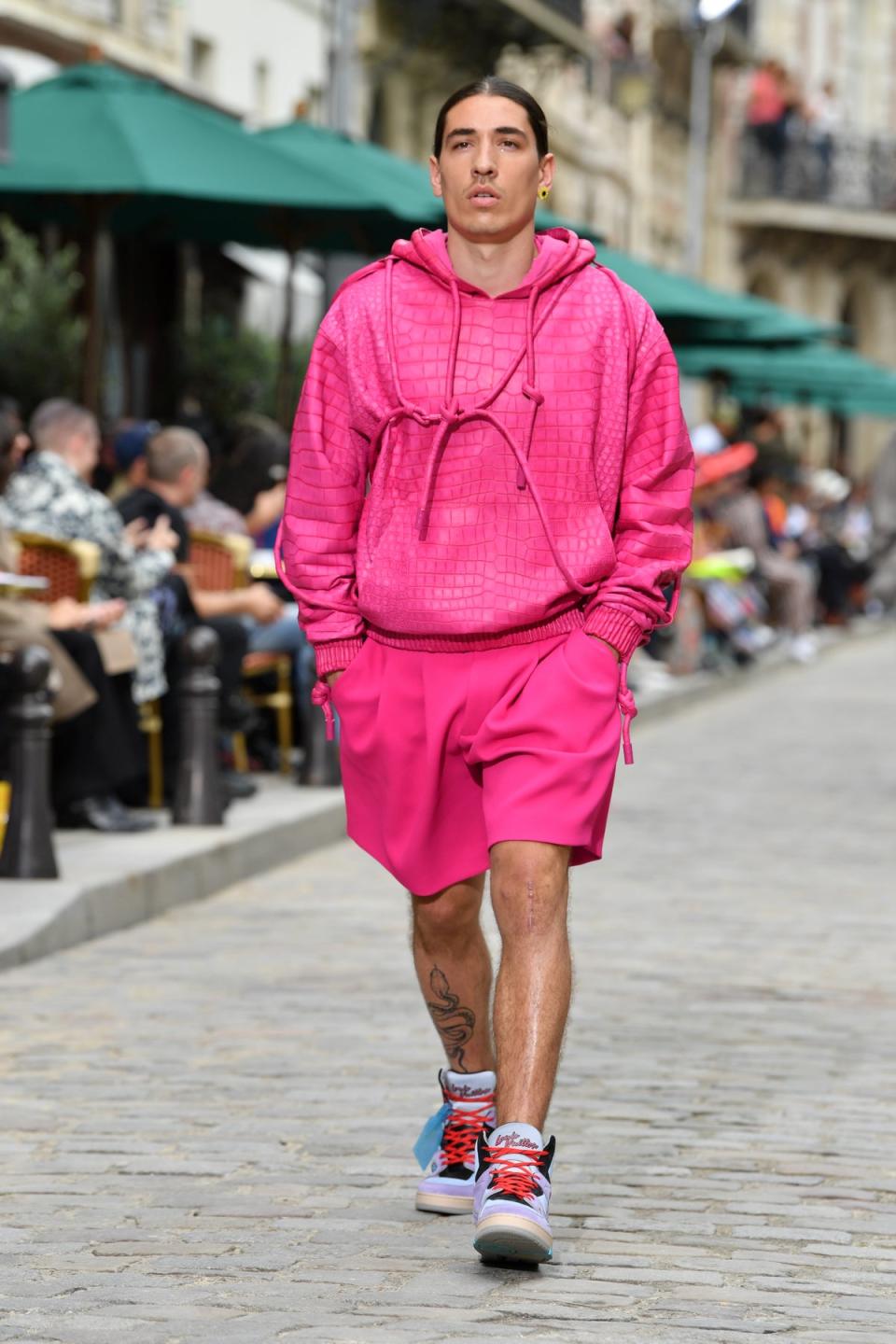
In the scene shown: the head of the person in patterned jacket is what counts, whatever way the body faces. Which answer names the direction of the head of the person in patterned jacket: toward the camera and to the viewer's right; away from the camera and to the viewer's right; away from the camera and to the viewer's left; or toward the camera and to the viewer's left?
away from the camera and to the viewer's right

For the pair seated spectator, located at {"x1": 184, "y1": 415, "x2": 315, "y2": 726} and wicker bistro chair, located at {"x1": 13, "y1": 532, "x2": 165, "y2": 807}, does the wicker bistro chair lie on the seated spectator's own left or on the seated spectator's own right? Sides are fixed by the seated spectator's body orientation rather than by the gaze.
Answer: on the seated spectator's own right

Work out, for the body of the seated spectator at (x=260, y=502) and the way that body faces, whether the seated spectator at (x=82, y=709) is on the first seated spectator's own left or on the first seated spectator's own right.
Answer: on the first seated spectator's own right

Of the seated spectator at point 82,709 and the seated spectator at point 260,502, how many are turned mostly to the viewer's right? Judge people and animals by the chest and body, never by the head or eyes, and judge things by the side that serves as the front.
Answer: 2

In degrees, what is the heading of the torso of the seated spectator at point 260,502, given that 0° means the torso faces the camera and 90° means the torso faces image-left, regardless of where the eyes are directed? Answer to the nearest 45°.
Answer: approximately 270°

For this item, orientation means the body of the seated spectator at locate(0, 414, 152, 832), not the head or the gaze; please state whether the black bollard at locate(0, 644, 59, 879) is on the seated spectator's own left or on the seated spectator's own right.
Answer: on the seated spectator's own right

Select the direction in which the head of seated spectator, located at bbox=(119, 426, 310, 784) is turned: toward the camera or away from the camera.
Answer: away from the camera

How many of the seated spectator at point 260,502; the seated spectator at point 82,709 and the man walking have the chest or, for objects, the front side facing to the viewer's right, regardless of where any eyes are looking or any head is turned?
2

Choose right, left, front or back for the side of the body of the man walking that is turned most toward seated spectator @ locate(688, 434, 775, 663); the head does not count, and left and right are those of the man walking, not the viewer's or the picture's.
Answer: back

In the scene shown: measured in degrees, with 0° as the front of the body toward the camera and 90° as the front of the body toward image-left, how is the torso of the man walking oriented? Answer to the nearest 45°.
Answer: approximately 0°

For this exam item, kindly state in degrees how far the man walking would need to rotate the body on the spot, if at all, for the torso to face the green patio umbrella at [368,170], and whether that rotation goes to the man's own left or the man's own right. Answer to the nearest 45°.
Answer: approximately 180°

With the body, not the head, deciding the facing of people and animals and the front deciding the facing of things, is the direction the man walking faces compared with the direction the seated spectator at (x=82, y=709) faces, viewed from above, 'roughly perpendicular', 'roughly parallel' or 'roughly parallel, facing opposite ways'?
roughly perpendicular

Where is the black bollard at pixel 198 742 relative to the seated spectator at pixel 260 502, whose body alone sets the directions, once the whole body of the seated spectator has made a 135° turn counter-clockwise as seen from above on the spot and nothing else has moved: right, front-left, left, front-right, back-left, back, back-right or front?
back-left

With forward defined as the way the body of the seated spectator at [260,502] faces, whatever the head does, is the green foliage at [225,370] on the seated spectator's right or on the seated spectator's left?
on the seated spectator's left

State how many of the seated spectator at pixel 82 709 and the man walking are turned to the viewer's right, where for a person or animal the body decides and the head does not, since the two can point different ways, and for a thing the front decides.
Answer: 1

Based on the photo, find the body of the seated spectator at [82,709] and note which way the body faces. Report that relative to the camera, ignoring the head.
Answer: to the viewer's right
